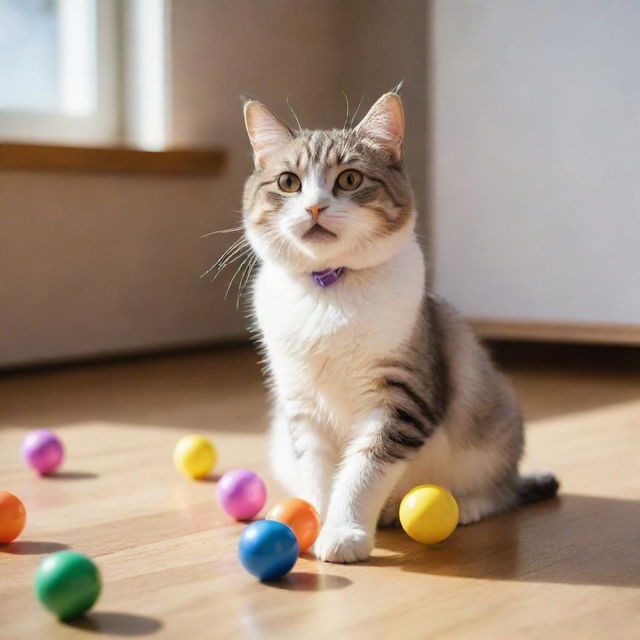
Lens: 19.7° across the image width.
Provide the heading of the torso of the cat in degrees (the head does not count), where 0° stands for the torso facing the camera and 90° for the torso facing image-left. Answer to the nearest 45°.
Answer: approximately 45°
